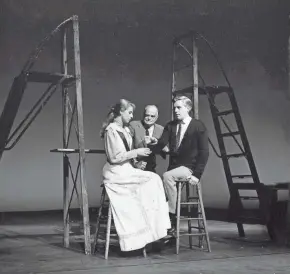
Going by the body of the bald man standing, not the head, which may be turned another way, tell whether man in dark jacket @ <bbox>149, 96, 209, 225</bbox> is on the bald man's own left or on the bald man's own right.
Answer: on the bald man's own left

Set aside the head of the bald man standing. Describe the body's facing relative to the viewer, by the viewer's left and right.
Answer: facing the viewer

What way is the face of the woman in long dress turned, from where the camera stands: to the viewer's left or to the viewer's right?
to the viewer's right

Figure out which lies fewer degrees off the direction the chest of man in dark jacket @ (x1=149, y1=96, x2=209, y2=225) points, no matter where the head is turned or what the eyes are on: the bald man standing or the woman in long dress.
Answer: the woman in long dress

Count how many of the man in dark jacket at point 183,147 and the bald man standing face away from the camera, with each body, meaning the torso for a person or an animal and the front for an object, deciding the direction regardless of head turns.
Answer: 0

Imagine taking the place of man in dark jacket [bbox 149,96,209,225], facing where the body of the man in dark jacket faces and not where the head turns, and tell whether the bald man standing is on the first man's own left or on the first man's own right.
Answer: on the first man's own right

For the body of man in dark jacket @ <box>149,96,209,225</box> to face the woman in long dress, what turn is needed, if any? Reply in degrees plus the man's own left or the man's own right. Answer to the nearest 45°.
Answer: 0° — they already face them

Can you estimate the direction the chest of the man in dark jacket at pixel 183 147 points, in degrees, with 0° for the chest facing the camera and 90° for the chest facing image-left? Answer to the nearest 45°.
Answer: approximately 45°
